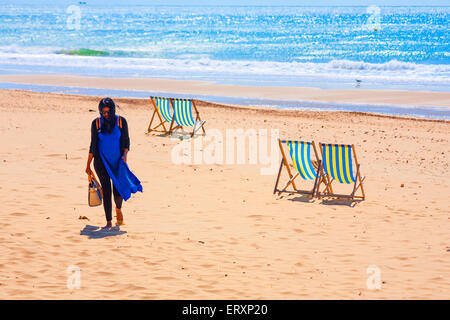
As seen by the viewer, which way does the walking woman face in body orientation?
toward the camera

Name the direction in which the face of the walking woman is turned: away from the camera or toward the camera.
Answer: toward the camera
